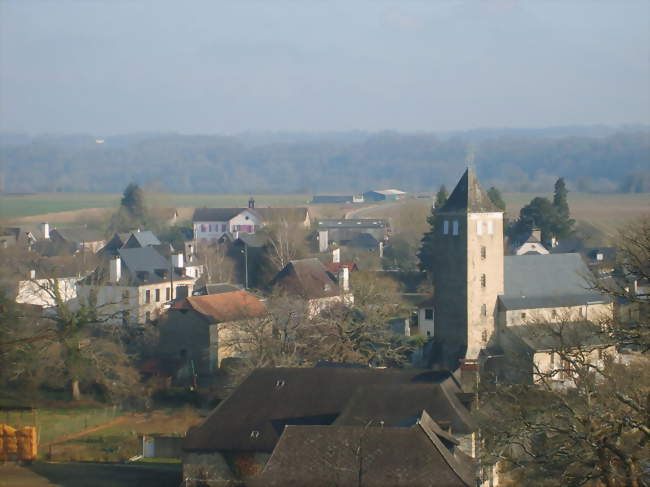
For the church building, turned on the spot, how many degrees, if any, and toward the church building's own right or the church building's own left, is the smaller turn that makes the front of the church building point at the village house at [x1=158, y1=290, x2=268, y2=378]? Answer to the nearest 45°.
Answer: approximately 45° to the church building's own right

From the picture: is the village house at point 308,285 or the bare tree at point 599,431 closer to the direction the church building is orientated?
the bare tree

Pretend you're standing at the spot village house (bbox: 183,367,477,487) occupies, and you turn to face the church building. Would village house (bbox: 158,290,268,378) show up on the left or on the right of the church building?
left

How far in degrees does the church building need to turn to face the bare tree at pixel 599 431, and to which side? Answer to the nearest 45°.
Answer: approximately 45° to its left

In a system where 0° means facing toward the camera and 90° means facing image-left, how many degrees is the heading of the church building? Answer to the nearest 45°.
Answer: approximately 45°

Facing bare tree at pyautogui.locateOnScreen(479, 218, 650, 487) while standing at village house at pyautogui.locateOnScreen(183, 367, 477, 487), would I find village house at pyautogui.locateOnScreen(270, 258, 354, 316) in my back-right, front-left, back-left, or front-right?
back-left

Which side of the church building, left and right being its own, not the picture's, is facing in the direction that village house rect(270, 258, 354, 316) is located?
right
